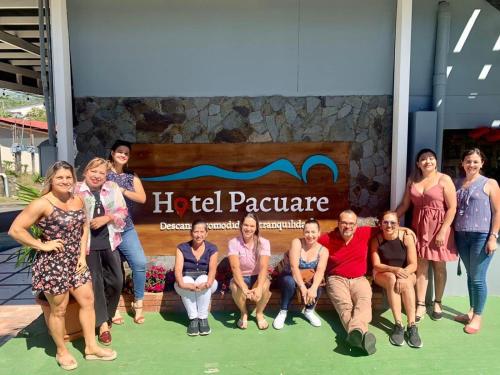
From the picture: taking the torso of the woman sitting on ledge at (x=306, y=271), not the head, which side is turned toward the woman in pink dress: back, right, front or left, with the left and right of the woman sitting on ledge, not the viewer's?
left

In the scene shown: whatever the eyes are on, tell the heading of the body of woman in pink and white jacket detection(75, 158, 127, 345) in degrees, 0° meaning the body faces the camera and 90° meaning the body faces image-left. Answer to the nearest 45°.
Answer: approximately 0°

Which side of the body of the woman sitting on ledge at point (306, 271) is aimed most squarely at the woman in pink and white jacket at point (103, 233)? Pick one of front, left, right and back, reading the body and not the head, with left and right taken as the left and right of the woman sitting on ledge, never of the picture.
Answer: right

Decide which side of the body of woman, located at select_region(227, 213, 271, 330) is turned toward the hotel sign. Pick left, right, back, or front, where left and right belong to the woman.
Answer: back

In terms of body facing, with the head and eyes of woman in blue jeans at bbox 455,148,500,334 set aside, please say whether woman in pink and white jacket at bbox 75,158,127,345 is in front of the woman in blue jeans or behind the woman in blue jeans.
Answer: in front

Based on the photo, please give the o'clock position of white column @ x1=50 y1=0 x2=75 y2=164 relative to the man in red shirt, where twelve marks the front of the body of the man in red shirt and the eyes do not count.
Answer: The white column is roughly at 3 o'clock from the man in red shirt.

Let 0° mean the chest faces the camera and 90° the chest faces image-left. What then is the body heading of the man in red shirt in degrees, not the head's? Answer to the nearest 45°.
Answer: approximately 0°
